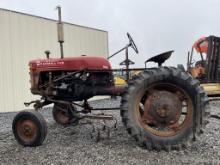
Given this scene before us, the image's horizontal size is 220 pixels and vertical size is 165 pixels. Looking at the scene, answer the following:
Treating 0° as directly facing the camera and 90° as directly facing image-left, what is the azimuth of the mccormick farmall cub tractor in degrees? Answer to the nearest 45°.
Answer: approximately 90°
